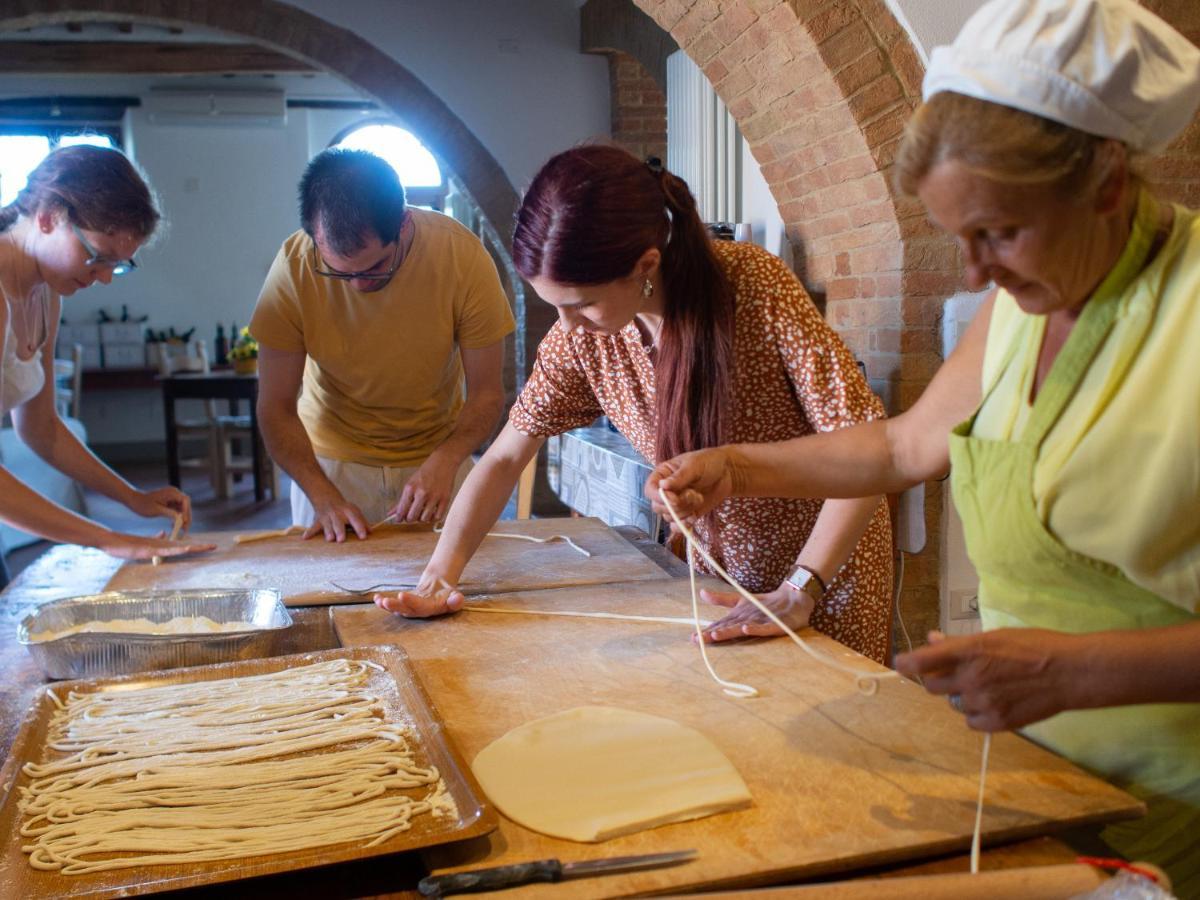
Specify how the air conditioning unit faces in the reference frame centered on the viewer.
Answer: facing the viewer

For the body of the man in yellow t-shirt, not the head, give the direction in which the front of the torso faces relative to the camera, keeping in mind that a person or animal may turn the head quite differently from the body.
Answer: toward the camera

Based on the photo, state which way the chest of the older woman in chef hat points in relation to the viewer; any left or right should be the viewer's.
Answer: facing the viewer and to the left of the viewer

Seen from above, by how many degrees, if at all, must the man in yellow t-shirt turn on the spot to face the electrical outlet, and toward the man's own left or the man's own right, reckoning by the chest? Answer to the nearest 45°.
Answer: approximately 90° to the man's own left

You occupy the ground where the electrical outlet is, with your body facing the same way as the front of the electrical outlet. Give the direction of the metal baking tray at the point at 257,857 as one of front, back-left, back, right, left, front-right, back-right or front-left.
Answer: front

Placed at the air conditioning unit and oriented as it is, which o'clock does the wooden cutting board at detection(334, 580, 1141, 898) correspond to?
The wooden cutting board is roughly at 12 o'clock from the air conditioning unit.

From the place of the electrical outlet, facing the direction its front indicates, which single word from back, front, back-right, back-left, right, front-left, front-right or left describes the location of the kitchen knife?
front

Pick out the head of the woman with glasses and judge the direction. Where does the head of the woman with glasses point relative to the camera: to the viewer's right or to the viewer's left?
to the viewer's right

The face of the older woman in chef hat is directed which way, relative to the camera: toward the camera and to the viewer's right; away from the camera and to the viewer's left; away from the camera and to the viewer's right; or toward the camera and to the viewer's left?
toward the camera and to the viewer's left

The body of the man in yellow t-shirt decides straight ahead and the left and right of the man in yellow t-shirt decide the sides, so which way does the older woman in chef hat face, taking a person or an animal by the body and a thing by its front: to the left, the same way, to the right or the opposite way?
to the right
